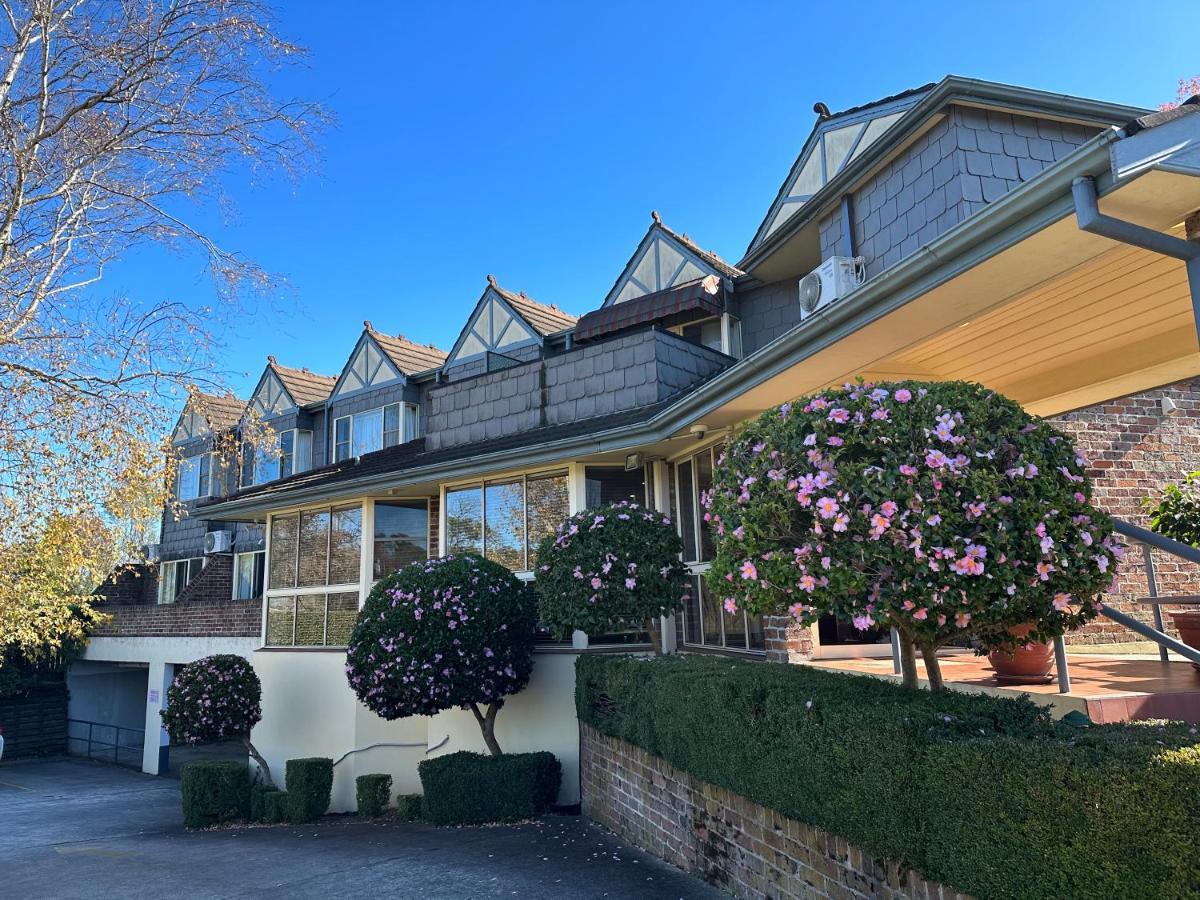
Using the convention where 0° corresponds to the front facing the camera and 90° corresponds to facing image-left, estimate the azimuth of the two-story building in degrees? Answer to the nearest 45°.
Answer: approximately 45°

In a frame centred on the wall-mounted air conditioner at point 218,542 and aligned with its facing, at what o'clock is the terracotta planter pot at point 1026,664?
The terracotta planter pot is roughly at 10 o'clock from the wall-mounted air conditioner.

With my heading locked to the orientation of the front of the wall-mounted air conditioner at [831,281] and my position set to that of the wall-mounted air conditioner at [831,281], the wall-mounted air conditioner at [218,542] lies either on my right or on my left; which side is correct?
on my right

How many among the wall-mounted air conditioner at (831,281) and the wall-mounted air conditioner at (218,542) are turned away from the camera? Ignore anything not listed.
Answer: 0

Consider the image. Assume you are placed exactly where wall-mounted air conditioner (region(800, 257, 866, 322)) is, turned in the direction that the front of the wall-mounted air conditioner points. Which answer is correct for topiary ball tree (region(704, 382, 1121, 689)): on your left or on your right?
on your left

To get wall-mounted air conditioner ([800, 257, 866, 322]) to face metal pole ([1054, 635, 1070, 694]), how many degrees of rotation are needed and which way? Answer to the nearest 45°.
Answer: approximately 45° to its left

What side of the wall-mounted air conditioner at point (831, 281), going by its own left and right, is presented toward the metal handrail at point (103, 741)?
right

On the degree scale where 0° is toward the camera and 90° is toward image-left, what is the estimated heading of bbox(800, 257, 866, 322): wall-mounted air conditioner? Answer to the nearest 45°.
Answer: approximately 45°

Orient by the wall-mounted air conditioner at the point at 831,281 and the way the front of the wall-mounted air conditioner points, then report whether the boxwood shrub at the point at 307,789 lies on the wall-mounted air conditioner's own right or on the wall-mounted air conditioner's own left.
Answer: on the wall-mounted air conditioner's own right

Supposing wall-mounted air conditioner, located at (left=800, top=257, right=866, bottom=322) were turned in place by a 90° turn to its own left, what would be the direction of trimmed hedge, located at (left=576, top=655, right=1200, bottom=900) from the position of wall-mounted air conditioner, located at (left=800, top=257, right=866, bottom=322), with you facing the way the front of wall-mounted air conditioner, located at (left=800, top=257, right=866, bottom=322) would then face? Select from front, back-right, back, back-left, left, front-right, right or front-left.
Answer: front-right

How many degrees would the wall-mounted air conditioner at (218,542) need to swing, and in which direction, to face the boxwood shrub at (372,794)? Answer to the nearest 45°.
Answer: approximately 45° to its left
